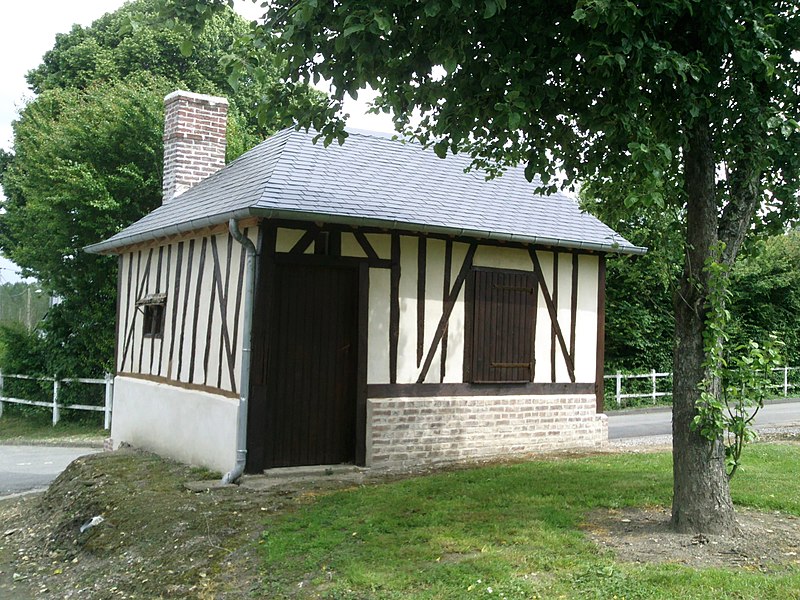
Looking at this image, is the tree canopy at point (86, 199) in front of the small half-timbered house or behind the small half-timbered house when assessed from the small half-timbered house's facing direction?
behind

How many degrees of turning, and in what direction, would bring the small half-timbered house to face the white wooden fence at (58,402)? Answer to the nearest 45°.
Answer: approximately 180°

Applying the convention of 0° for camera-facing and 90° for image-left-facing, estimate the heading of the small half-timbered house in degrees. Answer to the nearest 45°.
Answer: approximately 315°

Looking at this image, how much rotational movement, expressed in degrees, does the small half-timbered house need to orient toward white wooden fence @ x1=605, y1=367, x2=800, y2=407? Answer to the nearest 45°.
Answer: approximately 90° to its left
